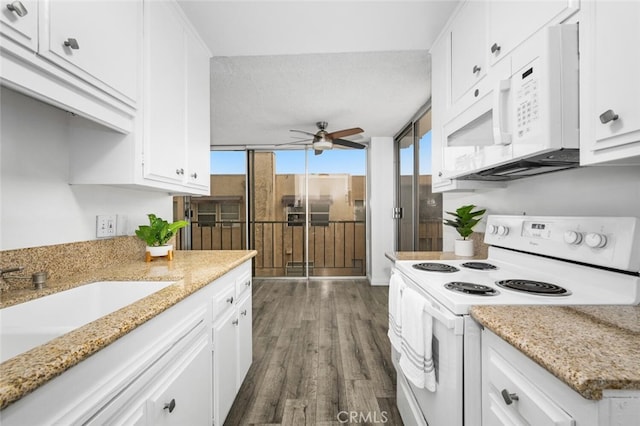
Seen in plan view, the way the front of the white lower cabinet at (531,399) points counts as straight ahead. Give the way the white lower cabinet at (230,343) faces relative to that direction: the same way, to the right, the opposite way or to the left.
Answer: the opposite way

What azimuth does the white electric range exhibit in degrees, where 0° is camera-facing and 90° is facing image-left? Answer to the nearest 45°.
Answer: approximately 45°

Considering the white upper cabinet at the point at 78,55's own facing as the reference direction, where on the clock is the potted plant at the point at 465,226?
The potted plant is roughly at 11 o'clock from the white upper cabinet.

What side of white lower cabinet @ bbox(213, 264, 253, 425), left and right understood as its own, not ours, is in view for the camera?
right

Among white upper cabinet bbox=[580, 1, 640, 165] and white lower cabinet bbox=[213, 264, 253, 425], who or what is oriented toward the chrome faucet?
the white upper cabinet

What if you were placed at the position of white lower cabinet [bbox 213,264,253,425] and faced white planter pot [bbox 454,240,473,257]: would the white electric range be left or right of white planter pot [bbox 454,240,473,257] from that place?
right

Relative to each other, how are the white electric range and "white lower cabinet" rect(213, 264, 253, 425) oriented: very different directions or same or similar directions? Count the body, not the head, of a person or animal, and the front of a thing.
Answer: very different directions

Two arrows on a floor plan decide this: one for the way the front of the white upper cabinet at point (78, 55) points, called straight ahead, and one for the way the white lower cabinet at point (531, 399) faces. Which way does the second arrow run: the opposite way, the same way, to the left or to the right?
the opposite way

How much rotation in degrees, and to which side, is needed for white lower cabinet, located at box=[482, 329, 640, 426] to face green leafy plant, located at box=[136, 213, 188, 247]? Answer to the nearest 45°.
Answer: approximately 45° to its right

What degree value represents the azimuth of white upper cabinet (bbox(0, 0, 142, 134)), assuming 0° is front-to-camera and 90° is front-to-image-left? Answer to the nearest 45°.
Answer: approximately 315°

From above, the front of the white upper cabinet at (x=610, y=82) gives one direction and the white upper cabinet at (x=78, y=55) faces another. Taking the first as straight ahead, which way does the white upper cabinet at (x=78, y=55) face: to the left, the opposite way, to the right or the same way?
the opposite way

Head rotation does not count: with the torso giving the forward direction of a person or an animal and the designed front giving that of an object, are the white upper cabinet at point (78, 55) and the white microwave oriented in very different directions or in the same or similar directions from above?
very different directions
